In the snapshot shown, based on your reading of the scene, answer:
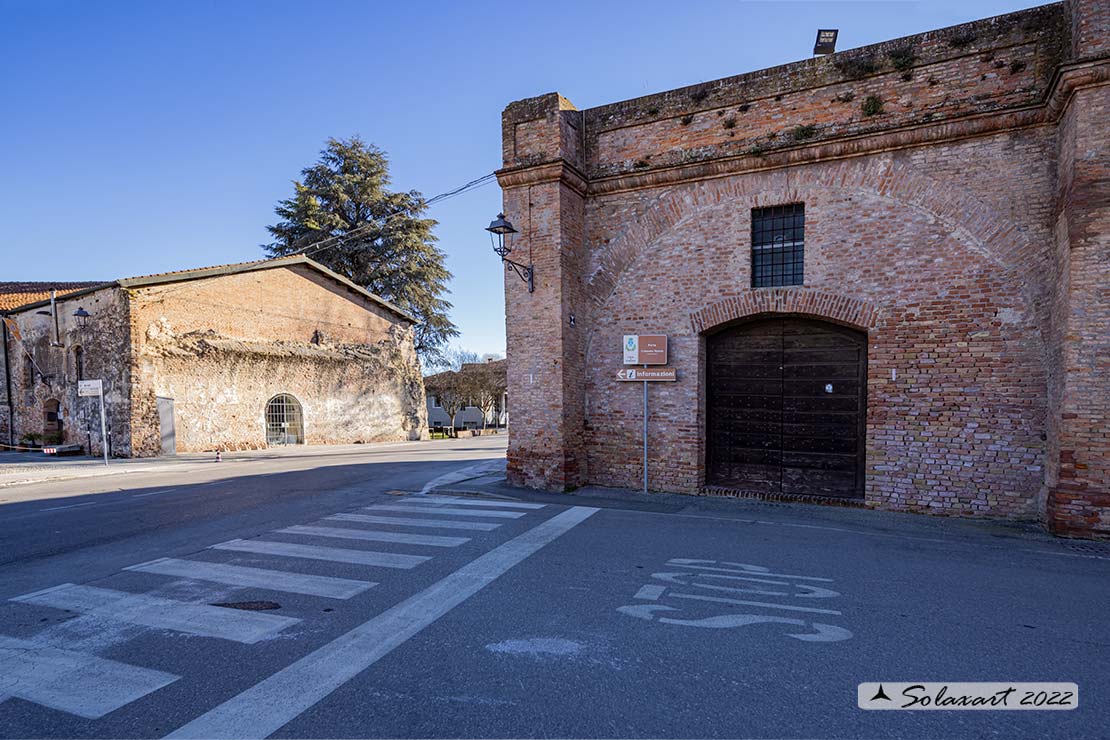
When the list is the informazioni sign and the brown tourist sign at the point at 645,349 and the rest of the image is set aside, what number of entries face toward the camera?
2

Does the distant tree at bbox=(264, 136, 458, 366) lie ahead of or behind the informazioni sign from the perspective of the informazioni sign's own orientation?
behind

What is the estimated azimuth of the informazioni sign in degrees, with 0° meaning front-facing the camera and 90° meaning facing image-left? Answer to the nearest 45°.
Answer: approximately 0°

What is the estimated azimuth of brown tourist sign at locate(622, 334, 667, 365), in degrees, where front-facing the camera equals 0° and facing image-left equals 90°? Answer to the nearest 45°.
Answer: approximately 0°
